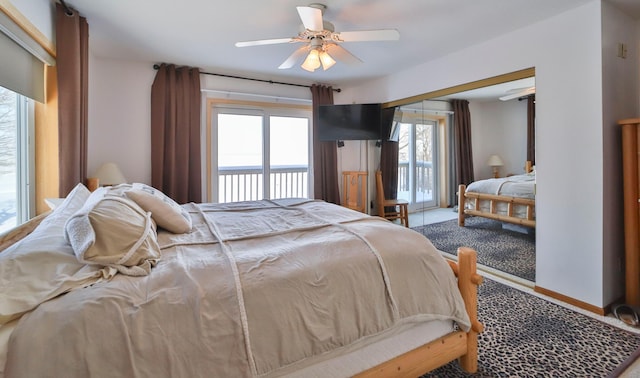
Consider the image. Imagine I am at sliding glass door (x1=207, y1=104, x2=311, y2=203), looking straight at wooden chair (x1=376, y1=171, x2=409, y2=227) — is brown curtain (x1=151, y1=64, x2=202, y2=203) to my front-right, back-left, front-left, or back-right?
back-right

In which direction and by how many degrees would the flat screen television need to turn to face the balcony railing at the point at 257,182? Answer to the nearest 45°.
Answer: approximately 90° to its right

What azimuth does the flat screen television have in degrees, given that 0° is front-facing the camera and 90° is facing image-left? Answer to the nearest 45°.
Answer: approximately 0°

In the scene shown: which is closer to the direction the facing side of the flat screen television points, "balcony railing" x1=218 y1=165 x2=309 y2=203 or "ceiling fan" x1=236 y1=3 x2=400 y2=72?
the ceiling fan

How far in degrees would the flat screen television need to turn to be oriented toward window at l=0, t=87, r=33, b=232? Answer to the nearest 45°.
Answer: approximately 45° to its right

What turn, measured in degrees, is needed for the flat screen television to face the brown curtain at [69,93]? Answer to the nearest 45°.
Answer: approximately 45° to its right

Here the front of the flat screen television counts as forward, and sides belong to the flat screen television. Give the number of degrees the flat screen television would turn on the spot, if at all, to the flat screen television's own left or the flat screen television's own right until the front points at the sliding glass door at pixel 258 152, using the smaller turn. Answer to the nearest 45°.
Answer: approximately 90° to the flat screen television's own right
